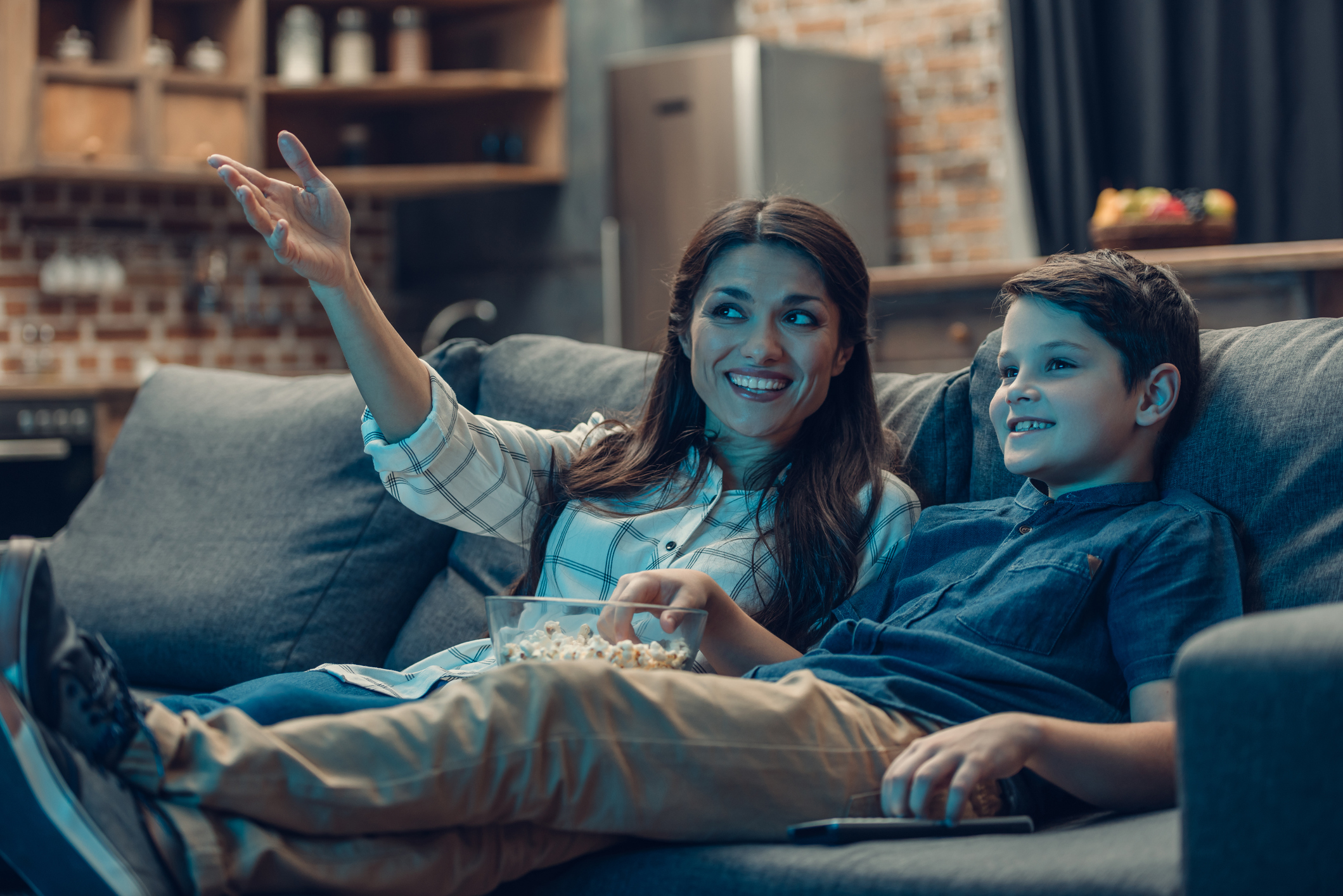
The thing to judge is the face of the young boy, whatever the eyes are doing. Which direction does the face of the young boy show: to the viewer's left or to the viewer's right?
to the viewer's left

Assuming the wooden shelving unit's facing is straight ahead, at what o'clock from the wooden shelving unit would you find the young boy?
The young boy is roughly at 12 o'clock from the wooden shelving unit.

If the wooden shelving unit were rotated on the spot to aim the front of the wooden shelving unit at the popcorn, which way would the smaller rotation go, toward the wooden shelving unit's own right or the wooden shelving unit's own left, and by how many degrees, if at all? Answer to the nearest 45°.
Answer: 0° — it already faces it

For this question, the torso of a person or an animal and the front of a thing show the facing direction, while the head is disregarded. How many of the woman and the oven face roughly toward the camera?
2

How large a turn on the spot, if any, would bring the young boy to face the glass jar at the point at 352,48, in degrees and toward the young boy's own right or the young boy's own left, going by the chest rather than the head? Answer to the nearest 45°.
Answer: approximately 135° to the young boy's own right

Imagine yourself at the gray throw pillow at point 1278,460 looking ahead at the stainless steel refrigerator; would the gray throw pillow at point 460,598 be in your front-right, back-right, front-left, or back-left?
front-left

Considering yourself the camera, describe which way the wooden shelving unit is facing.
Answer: facing the viewer

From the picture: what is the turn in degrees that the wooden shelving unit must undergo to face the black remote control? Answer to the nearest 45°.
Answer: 0° — it already faces it

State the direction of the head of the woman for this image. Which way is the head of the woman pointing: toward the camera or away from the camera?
toward the camera

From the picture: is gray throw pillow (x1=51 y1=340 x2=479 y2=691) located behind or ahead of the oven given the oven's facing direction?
ahead
